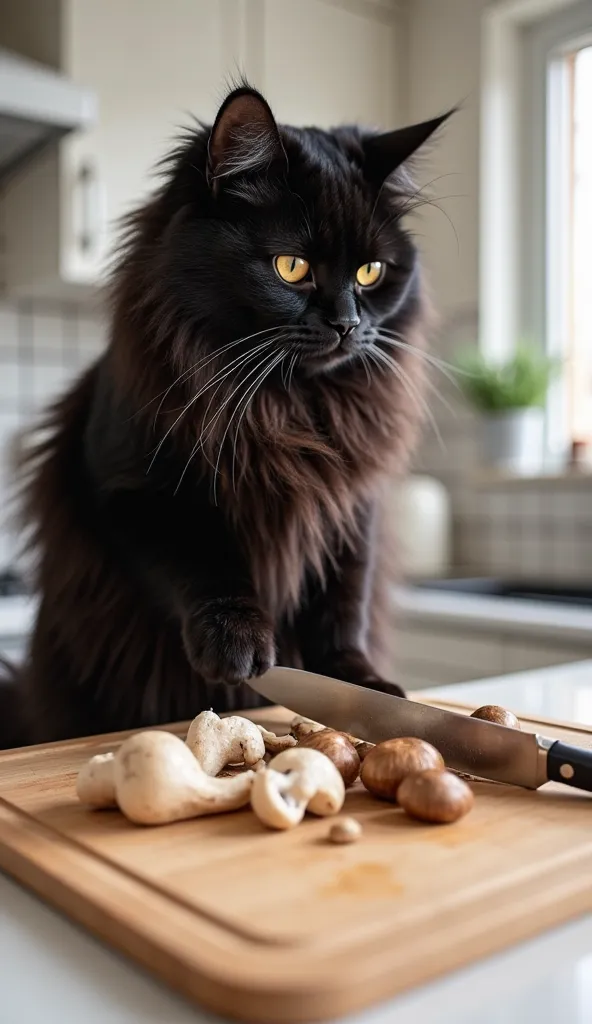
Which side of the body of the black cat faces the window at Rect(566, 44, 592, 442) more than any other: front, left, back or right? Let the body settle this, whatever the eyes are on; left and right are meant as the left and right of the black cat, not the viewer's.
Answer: left

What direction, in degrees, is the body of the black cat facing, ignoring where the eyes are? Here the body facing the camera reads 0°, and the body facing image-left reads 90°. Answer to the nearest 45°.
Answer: approximately 315°

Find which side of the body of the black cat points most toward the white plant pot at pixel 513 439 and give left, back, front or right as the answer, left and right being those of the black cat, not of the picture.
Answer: left

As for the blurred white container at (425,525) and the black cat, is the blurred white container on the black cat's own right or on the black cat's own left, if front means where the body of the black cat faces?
on the black cat's own left

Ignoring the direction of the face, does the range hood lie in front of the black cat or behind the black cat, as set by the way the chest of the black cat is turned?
behind

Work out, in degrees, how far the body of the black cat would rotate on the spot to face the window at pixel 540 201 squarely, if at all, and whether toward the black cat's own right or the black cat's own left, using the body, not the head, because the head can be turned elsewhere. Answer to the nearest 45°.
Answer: approximately 90° to the black cat's own left

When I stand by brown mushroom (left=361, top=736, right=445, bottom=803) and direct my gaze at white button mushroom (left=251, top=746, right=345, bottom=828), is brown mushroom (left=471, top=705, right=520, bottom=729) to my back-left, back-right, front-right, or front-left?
back-right
